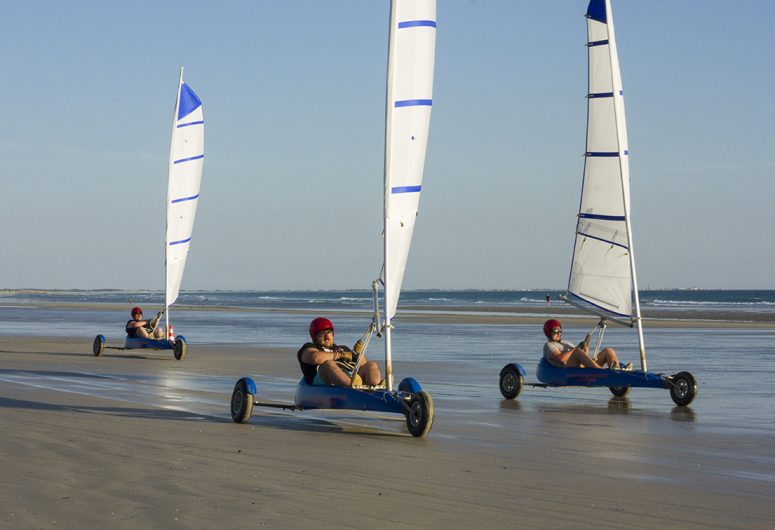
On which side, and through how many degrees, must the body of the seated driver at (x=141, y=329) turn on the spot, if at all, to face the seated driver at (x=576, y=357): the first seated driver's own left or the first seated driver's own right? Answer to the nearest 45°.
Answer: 0° — they already face them

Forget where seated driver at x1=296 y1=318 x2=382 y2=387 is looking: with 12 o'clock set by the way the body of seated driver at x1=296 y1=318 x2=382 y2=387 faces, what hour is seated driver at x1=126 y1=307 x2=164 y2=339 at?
seated driver at x1=126 y1=307 x2=164 y2=339 is roughly at 7 o'clock from seated driver at x1=296 y1=318 x2=382 y2=387.

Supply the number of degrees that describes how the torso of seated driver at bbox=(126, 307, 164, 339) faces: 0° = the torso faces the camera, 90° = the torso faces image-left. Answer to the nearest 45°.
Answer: approximately 315°

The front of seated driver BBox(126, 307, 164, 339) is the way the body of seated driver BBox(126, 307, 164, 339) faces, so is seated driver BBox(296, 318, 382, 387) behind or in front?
in front

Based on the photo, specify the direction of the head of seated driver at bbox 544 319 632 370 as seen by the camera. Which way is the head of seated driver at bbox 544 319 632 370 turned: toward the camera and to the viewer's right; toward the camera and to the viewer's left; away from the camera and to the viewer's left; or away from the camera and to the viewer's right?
toward the camera and to the viewer's right

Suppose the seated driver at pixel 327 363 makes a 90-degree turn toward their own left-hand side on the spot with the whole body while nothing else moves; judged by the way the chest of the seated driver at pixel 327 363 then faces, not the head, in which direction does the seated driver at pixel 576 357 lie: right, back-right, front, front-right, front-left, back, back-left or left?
front

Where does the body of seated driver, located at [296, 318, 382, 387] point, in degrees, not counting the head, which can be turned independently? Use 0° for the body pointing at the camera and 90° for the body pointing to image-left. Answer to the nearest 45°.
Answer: approximately 315°
